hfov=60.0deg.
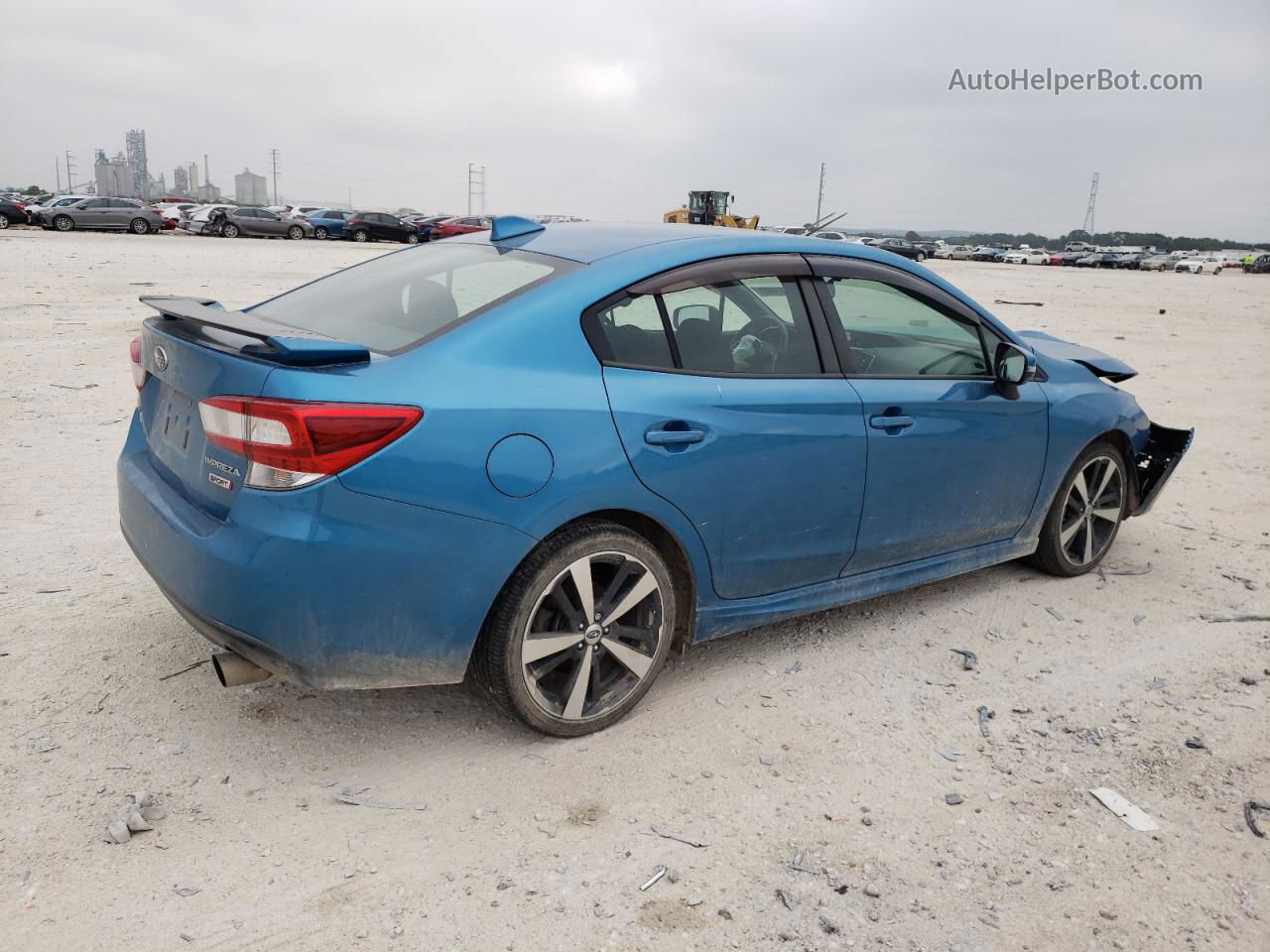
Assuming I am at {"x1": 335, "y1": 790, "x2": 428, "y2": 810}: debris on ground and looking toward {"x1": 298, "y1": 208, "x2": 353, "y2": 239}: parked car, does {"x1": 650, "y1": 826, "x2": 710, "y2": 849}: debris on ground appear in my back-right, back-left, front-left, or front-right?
back-right

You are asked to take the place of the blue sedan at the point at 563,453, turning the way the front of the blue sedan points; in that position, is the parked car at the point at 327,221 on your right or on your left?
on your left

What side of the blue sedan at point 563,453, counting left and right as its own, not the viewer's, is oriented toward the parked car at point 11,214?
left

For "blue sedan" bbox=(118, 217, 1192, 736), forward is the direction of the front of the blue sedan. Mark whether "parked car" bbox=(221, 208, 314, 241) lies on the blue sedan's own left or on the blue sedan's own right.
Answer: on the blue sedan's own left
